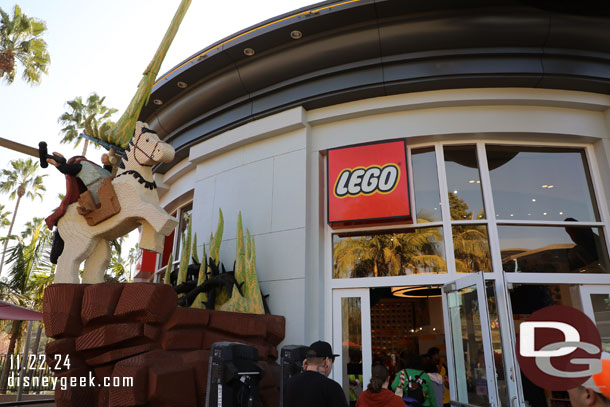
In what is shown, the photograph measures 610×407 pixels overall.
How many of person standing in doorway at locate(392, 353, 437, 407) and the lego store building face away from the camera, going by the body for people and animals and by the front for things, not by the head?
1

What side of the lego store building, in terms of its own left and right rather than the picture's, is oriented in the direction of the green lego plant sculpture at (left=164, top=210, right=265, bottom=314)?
right

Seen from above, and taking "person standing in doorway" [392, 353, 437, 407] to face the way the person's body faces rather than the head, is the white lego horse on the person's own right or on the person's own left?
on the person's own left

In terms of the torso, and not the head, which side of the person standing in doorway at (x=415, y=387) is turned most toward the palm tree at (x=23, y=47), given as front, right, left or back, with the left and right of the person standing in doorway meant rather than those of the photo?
left

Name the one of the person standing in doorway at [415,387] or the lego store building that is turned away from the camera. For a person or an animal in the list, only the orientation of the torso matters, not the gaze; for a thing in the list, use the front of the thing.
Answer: the person standing in doorway

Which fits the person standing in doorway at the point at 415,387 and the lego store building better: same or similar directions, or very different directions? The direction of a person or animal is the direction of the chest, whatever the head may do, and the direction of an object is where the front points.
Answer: very different directions

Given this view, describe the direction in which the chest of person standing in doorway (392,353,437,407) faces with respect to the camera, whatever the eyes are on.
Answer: away from the camera

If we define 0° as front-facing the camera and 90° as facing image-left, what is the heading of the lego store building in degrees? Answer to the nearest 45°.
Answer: approximately 0°

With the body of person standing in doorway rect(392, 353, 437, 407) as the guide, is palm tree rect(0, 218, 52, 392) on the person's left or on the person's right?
on the person's left

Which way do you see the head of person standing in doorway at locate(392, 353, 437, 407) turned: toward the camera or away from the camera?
away from the camera

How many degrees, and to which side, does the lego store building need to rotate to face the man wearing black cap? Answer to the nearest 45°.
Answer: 0° — it already faces them
